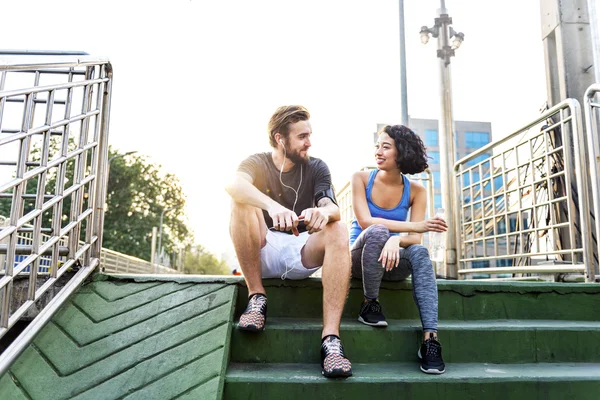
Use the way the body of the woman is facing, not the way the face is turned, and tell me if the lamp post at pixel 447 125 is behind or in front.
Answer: behind

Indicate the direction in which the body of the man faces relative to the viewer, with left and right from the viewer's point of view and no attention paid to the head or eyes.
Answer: facing the viewer

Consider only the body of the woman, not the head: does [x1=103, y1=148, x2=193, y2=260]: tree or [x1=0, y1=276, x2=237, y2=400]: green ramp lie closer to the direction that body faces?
the green ramp

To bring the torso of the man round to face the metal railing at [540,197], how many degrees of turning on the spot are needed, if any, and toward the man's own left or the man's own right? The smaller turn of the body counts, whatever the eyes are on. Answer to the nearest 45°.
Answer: approximately 135° to the man's own left

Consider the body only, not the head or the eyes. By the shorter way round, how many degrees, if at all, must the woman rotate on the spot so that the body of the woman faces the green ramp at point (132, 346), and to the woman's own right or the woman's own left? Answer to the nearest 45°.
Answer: approximately 45° to the woman's own right

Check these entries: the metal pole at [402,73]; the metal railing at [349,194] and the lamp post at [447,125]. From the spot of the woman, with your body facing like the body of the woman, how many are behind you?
3

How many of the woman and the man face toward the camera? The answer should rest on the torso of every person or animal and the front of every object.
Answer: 2

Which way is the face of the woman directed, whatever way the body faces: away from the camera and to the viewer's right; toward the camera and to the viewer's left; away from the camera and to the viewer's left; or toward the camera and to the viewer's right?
toward the camera and to the viewer's left

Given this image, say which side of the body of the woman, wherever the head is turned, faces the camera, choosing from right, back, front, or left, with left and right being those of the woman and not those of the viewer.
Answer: front

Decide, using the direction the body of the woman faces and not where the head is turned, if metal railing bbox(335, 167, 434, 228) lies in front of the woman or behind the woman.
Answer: behind

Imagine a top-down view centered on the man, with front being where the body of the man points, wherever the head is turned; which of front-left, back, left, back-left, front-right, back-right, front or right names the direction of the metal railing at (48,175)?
right
